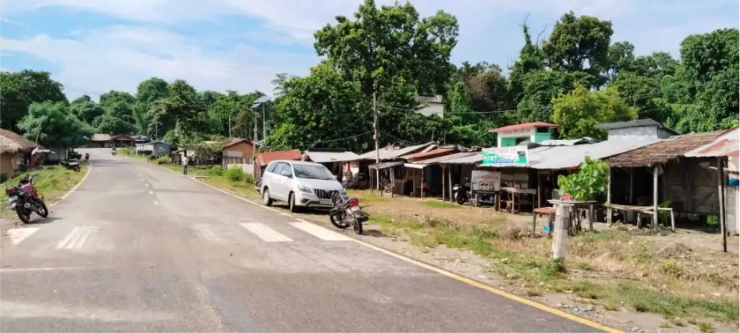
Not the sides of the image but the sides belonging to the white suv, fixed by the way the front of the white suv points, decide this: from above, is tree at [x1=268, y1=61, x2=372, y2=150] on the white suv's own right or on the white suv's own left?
on the white suv's own left

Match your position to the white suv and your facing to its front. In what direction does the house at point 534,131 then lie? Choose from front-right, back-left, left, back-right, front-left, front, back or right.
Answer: left

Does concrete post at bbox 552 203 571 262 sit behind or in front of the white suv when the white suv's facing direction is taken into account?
in front

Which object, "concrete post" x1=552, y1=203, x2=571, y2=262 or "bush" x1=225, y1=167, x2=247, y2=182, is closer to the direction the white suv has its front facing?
the concrete post

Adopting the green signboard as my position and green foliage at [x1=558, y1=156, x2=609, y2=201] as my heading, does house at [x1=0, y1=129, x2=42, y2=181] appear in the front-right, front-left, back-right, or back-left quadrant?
back-right

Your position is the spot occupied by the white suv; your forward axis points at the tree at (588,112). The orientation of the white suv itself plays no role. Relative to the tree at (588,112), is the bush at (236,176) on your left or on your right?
left

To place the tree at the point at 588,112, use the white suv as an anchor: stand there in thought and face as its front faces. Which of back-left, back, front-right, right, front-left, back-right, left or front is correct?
left

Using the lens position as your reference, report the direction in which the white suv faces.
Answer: facing the viewer and to the right of the viewer

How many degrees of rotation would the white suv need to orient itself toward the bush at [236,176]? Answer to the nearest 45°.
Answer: approximately 135° to its left

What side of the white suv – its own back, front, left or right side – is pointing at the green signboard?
left

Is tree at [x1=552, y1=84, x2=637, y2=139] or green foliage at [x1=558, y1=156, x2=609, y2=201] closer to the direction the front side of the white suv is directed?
the green foliage

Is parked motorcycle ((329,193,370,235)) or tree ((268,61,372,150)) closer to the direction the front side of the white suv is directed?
the parked motorcycle
